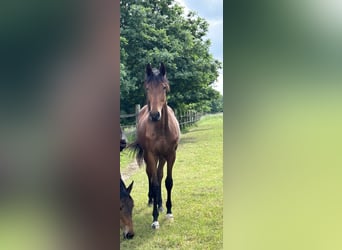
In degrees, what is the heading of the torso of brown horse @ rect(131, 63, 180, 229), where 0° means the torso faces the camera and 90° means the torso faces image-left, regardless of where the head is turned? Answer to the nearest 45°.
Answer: approximately 0°
